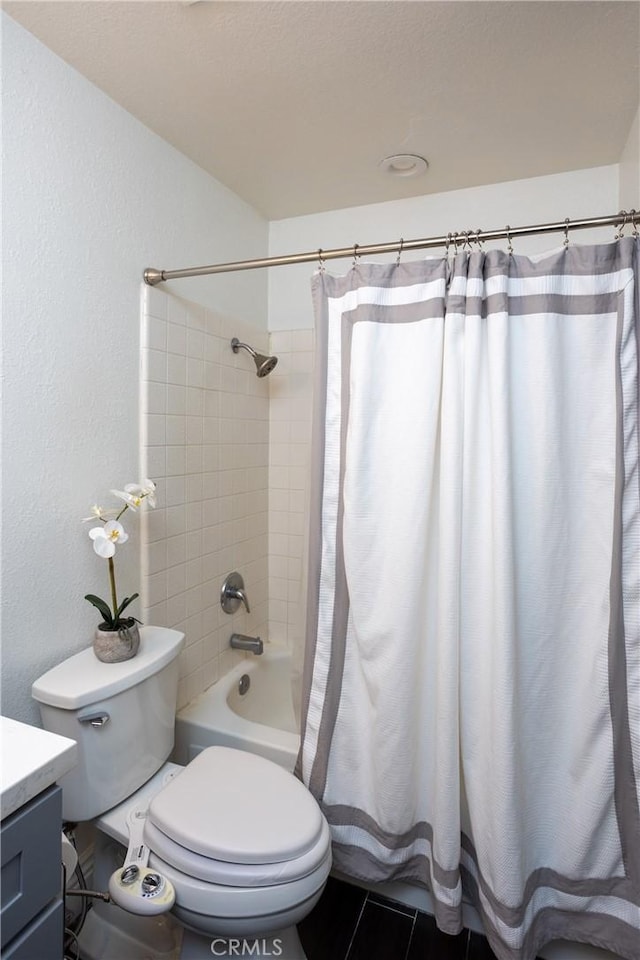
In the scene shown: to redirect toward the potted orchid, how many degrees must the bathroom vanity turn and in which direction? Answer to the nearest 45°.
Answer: approximately 135° to its left

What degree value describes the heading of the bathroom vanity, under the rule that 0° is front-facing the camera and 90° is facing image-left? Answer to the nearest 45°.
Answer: approximately 315°

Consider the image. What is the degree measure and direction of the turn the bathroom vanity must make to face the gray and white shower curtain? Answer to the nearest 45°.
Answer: approximately 45° to its left

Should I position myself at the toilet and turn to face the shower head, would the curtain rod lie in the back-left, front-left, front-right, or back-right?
front-right

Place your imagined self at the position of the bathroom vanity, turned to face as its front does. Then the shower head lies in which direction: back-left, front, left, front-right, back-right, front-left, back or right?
left

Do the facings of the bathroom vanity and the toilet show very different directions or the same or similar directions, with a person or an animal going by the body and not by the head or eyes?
same or similar directions

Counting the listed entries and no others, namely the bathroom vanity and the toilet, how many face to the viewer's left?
0

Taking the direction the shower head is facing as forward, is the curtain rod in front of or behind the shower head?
in front

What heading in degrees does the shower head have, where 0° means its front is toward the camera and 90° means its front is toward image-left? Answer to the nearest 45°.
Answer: approximately 315°

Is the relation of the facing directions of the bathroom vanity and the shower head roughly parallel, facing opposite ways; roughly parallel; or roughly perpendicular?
roughly parallel

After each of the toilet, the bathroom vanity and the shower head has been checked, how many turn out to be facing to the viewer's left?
0

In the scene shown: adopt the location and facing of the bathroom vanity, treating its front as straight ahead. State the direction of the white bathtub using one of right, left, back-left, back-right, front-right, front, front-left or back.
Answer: left

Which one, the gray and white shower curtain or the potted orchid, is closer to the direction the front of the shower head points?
the gray and white shower curtain

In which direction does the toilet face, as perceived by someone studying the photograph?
facing the viewer and to the right of the viewer

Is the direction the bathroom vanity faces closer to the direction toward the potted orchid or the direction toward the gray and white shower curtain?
the gray and white shower curtain

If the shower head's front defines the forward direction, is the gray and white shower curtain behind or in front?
in front
